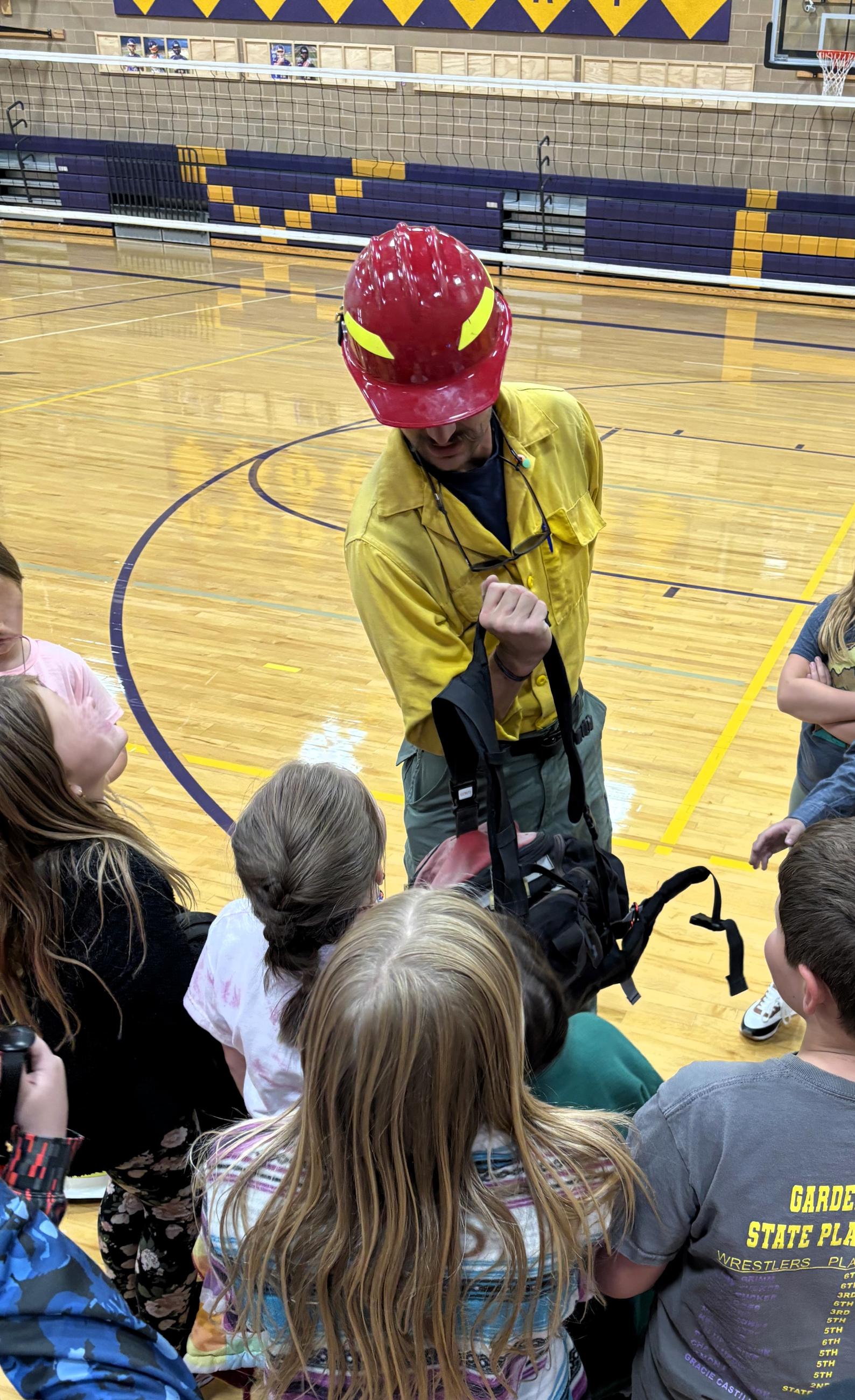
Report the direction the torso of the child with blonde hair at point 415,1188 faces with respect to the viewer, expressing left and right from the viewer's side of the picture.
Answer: facing away from the viewer

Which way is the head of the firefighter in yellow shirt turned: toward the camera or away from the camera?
toward the camera

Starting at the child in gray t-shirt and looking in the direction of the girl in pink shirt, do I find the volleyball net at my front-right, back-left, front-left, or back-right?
front-right

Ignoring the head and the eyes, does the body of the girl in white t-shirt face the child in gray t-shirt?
no

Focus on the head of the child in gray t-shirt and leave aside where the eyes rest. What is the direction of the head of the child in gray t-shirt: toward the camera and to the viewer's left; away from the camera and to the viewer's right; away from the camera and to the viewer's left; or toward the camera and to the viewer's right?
away from the camera and to the viewer's left

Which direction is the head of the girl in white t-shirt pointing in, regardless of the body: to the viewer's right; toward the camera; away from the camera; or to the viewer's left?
away from the camera

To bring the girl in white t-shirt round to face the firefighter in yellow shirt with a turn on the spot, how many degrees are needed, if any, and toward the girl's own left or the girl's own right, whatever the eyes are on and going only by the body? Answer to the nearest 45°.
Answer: approximately 45° to the girl's own right

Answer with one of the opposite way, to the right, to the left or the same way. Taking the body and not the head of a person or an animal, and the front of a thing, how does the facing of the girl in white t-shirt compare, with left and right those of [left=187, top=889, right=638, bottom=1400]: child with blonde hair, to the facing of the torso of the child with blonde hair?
the same way

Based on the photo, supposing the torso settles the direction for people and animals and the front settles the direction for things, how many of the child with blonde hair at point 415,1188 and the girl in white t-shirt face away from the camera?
2

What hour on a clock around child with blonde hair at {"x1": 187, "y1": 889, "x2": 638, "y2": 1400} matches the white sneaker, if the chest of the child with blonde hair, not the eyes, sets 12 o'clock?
The white sneaker is roughly at 1 o'clock from the child with blonde hair.

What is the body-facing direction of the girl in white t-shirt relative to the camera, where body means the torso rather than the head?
away from the camera

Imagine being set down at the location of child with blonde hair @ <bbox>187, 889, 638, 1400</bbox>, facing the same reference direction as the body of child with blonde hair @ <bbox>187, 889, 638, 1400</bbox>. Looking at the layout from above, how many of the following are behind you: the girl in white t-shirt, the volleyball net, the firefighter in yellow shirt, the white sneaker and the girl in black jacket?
0

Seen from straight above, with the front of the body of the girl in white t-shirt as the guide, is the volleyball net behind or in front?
in front

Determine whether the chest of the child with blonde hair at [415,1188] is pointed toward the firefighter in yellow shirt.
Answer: yes

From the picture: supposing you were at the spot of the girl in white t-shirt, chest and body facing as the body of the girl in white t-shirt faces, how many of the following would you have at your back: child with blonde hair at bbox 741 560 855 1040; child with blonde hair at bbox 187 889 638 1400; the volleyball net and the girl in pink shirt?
1

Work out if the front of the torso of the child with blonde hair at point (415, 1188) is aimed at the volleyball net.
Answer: yes

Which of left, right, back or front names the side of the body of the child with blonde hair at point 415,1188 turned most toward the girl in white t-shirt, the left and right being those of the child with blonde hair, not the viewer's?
front

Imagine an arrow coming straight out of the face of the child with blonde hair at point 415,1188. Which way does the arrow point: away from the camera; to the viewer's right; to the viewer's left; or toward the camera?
away from the camera

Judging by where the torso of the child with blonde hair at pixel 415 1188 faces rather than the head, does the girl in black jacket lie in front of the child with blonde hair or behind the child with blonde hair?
in front

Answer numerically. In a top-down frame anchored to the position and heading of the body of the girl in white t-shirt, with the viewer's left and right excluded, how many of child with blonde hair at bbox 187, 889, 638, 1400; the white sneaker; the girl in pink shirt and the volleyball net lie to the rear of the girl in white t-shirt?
1
